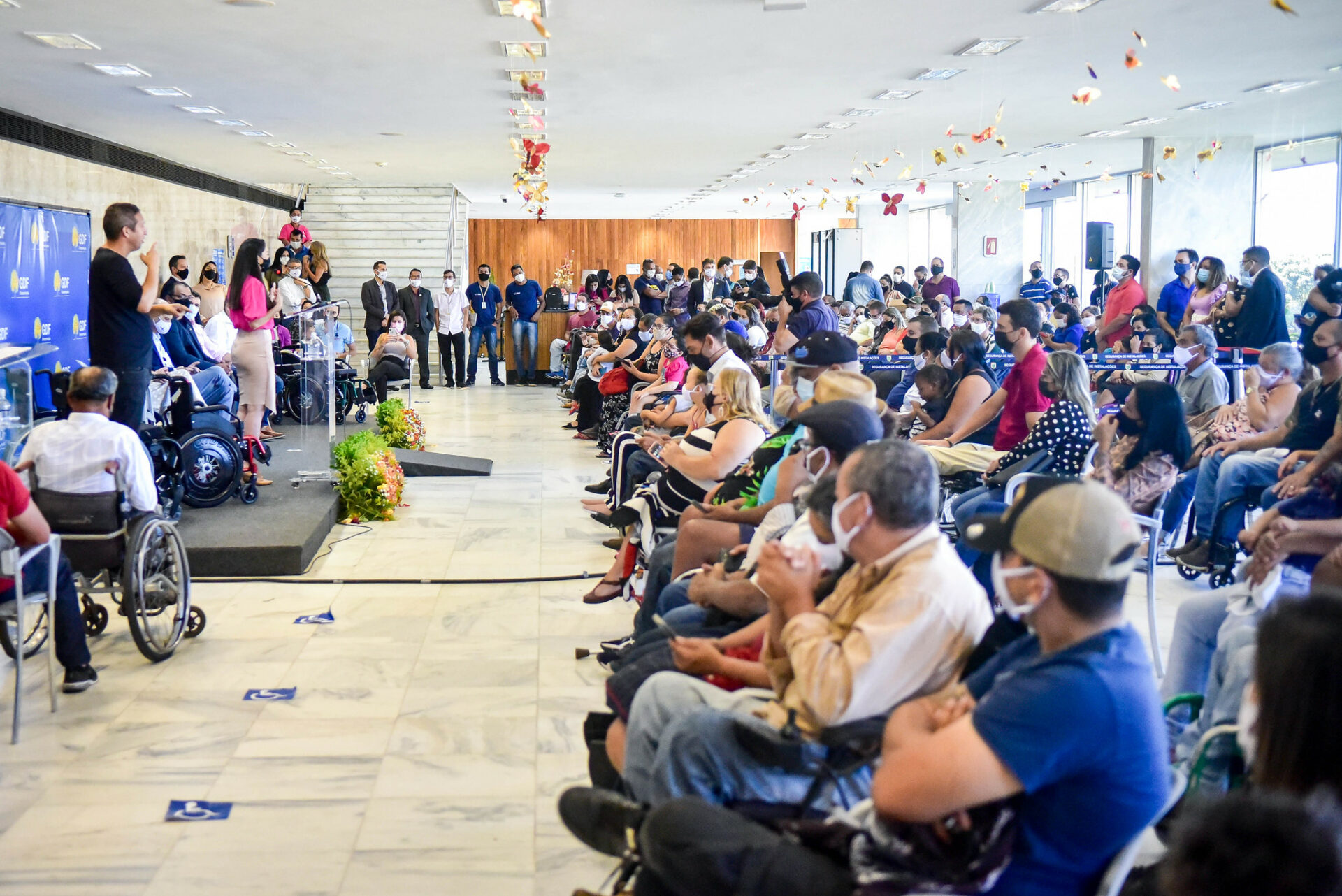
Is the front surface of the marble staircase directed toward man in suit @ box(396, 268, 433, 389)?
yes

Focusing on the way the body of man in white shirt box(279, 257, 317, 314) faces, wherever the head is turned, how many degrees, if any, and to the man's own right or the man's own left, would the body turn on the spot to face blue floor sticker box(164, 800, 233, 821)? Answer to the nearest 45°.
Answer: approximately 45° to the man's own right

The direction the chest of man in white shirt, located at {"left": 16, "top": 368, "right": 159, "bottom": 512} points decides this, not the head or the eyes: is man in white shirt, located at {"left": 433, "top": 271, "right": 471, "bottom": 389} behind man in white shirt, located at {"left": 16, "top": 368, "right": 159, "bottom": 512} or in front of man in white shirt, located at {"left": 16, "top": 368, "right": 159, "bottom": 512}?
in front

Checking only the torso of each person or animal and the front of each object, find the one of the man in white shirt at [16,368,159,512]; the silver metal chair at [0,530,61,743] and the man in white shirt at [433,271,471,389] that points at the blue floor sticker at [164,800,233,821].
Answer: the man in white shirt at [433,271,471,389]

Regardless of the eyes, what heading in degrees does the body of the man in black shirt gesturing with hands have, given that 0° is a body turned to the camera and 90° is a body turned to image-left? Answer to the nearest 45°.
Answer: approximately 270°

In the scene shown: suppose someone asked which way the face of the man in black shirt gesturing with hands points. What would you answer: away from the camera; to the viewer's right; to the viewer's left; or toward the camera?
to the viewer's right

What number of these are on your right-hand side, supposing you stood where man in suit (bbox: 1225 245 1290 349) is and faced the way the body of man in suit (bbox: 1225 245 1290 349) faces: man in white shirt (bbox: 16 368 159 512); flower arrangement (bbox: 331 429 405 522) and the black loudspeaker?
1

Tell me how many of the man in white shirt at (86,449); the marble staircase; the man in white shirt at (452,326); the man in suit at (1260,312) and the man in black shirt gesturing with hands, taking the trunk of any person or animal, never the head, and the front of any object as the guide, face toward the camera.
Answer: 2

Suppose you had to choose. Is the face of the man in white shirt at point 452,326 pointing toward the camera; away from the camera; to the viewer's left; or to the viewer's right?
toward the camera

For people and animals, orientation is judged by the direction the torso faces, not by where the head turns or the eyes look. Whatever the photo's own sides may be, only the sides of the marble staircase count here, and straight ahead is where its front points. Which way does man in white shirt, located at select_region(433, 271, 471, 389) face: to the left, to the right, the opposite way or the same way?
the same way

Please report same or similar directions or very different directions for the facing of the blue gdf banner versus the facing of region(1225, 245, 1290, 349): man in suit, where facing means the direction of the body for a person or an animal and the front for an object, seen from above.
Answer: very different directions

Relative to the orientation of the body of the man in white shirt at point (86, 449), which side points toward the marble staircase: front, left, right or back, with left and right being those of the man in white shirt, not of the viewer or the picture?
front

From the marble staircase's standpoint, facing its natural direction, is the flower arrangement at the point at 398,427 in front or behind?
in front

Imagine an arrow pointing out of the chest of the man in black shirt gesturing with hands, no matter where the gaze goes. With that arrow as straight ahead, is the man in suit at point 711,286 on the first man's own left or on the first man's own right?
on the first man's own left

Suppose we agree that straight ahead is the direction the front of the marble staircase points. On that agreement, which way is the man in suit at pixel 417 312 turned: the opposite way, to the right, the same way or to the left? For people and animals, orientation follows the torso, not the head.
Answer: the same way

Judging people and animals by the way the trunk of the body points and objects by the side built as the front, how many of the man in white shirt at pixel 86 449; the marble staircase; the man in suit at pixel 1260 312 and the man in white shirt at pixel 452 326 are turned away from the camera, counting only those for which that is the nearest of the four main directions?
1

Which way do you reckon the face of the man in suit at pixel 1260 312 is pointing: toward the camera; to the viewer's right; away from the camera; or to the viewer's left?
to the viewer's left

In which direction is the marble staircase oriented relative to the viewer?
toward the camera
